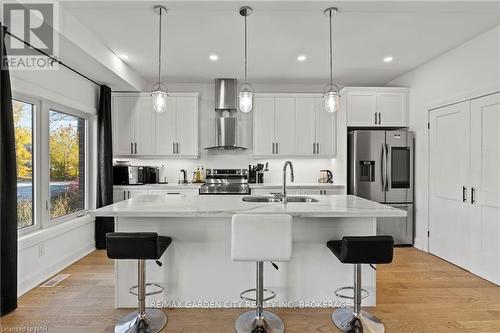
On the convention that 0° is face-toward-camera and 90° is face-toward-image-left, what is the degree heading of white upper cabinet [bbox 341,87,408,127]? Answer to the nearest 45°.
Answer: approximately 0°

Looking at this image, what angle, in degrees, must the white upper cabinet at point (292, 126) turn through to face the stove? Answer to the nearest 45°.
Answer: approximately 90° to its right

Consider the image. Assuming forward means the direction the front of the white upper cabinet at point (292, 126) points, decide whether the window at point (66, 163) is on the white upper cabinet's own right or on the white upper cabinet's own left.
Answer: on the white upper cabinet's own right

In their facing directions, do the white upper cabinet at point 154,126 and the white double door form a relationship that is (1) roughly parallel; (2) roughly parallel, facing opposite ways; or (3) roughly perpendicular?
roughly perpendicular

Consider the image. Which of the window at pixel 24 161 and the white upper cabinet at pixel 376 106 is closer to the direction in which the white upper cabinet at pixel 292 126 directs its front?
the window

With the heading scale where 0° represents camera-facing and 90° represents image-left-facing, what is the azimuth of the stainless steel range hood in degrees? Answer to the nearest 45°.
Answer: approximately 0°

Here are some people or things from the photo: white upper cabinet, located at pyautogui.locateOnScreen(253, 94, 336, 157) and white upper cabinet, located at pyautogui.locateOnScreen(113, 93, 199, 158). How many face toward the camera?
2

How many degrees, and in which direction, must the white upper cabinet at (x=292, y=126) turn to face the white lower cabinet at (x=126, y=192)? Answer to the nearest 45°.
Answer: approximately 90° to its right

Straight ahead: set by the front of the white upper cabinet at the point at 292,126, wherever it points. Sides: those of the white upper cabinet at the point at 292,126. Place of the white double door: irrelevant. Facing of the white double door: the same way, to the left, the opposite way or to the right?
to the right

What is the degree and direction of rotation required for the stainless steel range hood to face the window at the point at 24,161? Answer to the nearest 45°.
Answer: approximately 45° to its right
